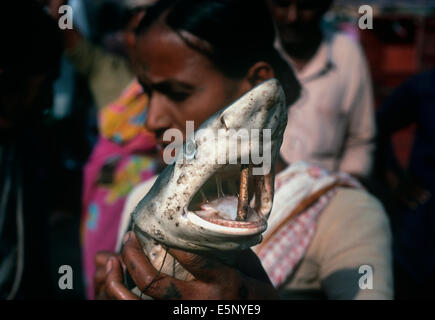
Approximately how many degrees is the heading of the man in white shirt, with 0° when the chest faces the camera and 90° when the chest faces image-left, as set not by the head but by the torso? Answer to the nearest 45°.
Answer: approximately 45°

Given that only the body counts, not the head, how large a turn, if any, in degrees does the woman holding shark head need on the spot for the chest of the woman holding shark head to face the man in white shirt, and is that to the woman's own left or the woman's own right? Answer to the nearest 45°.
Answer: approximately 135° to the woman's own right

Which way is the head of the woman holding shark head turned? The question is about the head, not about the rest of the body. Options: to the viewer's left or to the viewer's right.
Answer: to the viewer's left

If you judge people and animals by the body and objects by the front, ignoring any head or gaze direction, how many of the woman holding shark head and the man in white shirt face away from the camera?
0

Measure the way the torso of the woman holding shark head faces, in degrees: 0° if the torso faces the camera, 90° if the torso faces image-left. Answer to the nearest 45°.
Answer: approximately 45°
